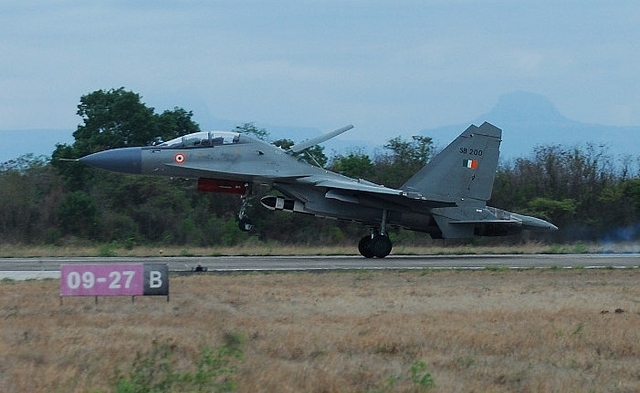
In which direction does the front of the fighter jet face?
to the viewer's left

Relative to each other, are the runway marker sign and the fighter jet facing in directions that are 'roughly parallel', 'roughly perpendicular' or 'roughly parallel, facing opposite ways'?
roughly perpendicular

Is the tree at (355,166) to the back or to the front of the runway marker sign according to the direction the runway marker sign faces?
to the back

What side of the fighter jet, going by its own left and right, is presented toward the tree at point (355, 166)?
right

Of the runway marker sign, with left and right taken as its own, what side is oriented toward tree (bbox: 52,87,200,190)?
back

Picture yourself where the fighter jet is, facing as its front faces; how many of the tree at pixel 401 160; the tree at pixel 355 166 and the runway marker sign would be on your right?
2

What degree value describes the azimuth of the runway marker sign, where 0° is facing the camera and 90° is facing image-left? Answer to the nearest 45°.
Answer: approximately 0°

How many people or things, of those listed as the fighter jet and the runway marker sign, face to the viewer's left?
1
